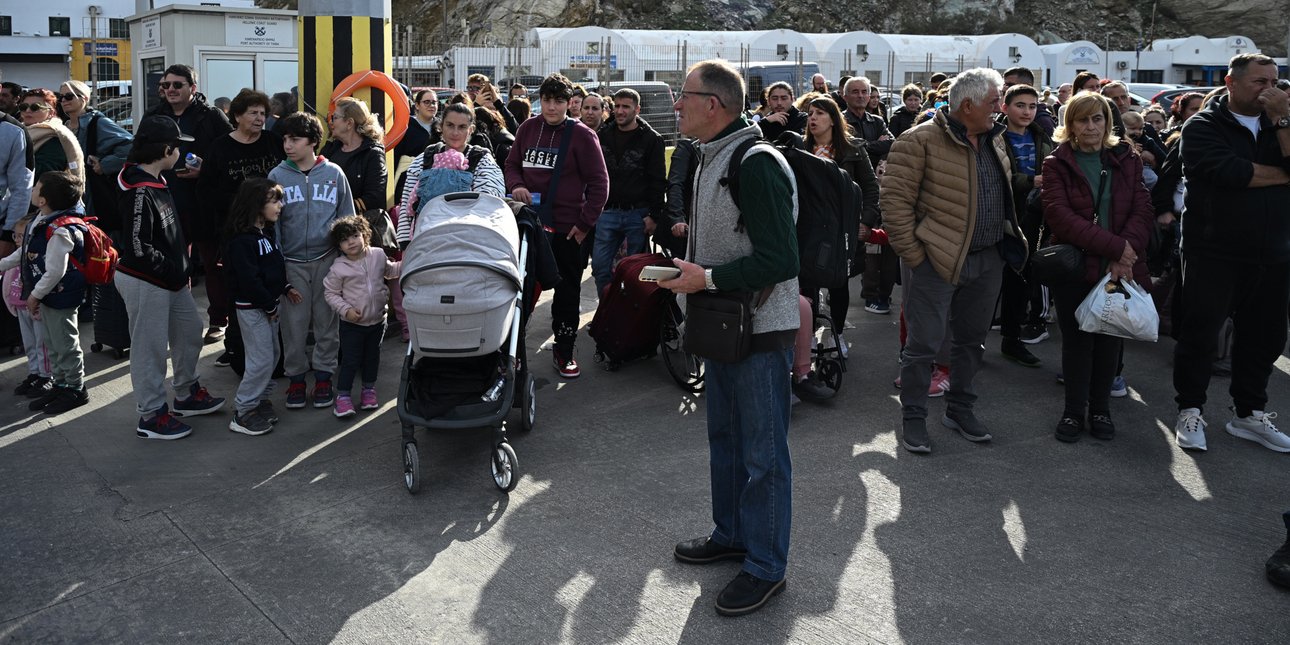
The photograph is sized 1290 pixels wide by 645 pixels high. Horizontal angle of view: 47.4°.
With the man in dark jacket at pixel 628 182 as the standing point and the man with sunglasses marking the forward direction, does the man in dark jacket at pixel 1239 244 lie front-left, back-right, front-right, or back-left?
back-left

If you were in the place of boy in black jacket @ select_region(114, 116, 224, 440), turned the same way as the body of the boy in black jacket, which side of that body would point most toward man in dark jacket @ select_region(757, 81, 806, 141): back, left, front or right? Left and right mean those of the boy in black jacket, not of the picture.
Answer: front

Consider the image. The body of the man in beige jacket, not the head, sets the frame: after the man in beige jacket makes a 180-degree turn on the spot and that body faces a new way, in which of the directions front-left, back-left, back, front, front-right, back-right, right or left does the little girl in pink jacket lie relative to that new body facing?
front-left

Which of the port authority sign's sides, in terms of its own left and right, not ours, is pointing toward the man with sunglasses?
front

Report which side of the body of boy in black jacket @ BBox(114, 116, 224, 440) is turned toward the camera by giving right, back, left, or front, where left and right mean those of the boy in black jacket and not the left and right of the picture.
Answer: right

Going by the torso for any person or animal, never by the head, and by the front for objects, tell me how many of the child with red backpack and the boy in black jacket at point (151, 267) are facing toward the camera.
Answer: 0

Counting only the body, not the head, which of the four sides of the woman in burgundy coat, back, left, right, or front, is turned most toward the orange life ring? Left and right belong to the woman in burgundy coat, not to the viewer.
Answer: right

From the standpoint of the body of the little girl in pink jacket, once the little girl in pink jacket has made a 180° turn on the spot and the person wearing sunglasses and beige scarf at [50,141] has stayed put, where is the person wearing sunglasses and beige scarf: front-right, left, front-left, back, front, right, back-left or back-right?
front-left

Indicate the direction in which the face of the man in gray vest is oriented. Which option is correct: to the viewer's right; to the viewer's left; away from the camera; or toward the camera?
to the viewer's left

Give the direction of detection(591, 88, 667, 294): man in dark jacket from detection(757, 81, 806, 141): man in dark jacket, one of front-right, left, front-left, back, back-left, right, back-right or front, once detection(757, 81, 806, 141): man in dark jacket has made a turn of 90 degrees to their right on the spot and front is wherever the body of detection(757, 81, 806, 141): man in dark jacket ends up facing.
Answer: front
